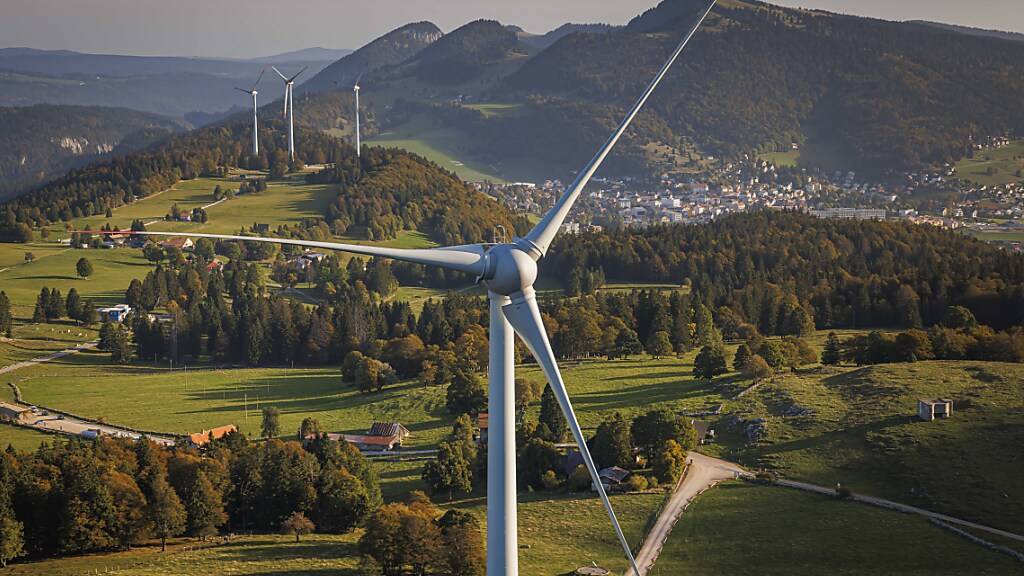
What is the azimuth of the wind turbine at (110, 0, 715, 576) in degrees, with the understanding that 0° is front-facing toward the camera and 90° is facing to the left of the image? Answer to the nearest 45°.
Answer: approximately 0°
